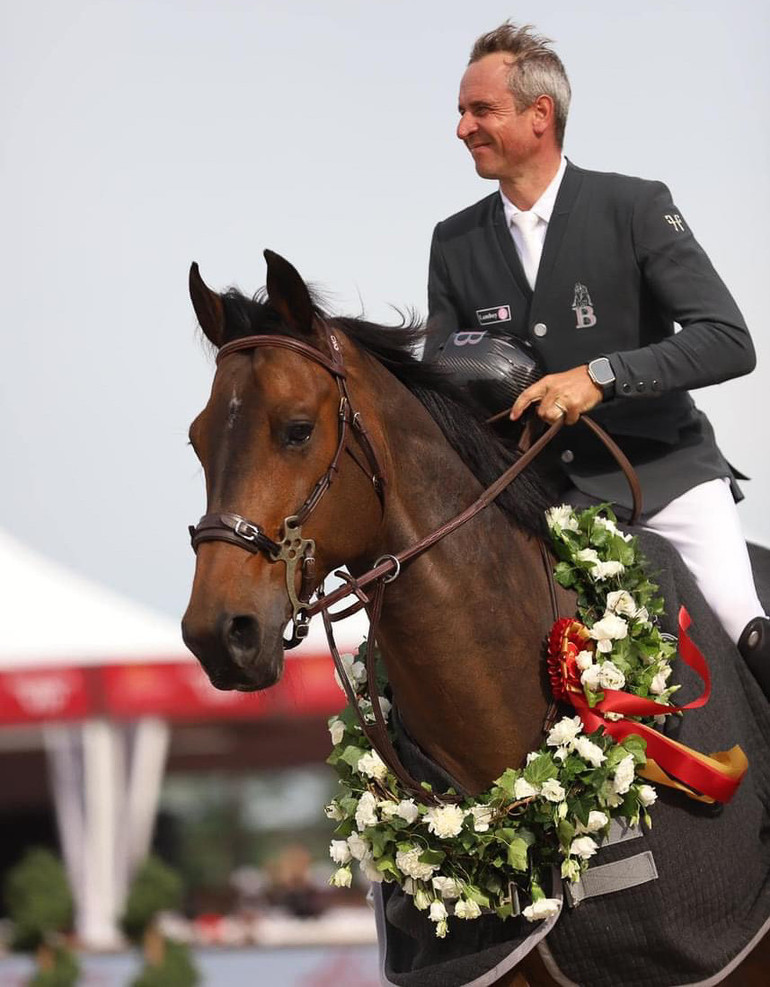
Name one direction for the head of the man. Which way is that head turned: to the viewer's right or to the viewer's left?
to the viewer's left

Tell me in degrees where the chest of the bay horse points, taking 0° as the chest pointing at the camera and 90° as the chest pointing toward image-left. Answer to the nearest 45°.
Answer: approximately 45°

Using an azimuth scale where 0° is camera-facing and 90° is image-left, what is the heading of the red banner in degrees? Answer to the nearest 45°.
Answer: approximately 0°

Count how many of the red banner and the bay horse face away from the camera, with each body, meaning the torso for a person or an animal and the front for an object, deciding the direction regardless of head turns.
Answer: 0

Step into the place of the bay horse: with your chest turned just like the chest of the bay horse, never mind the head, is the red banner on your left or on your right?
on your right

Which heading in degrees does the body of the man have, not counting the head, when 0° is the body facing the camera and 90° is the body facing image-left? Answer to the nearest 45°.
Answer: approximately 45°
